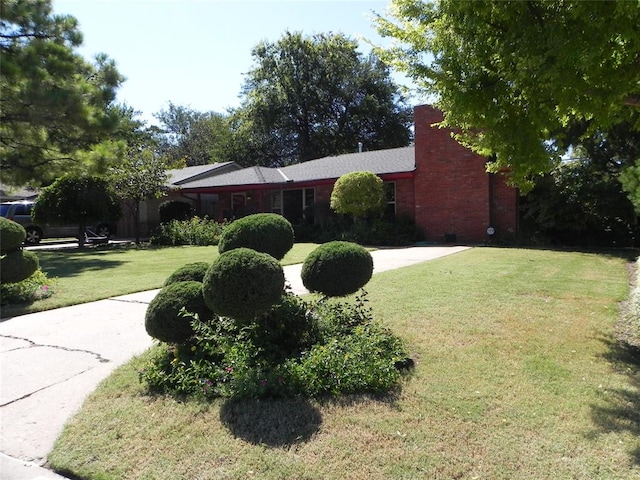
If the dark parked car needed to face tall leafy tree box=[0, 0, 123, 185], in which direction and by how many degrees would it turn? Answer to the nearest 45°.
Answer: approximately 135° to its right

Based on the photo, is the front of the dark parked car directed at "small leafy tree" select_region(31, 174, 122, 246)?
no

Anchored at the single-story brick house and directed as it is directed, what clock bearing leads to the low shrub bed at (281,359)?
The low shrub bed is roughly at 11 o'clock from the single-story brick house.

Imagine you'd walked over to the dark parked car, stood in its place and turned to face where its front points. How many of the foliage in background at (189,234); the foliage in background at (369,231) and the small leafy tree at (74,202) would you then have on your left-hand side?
0

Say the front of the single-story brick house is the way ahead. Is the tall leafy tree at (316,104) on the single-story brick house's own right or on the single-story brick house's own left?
on the single-story brick house's own right

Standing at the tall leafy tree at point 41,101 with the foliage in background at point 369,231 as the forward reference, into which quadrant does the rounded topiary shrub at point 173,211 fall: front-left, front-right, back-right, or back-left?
front-left

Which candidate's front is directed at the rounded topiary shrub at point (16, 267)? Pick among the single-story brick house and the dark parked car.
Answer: the single-story brick house

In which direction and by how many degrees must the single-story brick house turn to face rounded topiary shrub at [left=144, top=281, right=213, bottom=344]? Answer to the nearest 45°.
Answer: approximately 45° to its left

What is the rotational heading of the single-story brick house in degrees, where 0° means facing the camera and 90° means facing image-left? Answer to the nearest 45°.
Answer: approximately 45°

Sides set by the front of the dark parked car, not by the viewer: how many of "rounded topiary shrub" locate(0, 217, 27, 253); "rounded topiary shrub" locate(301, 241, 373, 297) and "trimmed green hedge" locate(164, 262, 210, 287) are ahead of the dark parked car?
0

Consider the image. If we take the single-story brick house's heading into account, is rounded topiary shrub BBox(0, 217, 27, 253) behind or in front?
in front

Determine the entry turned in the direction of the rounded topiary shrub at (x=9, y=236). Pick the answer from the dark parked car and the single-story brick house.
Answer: the single-story brick house
